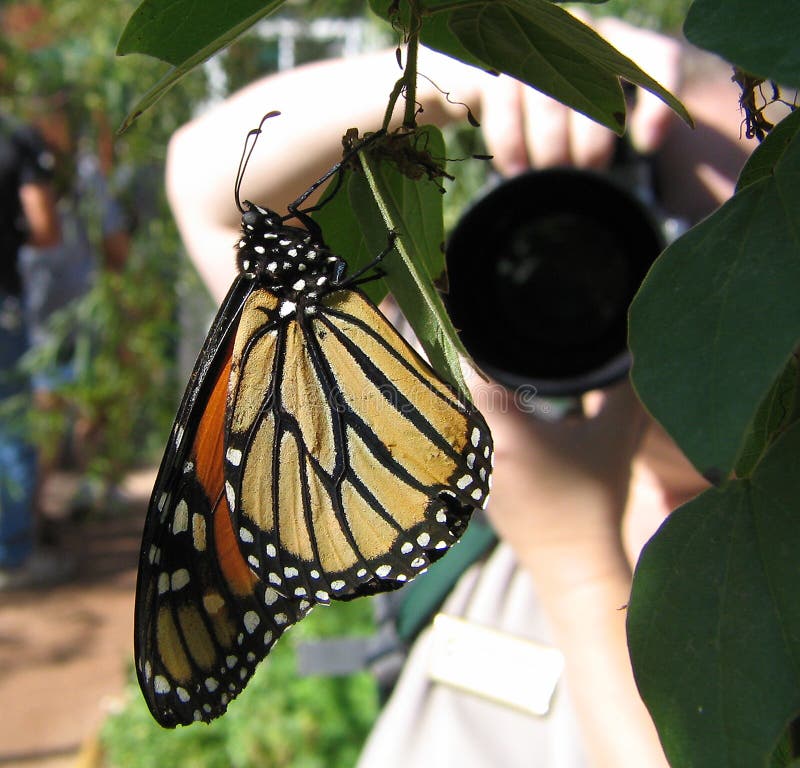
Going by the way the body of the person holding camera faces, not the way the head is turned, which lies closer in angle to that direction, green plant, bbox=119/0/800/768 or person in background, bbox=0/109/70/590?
the green plant

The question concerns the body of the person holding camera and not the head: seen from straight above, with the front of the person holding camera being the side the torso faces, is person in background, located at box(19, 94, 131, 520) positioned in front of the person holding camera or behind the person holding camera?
behind

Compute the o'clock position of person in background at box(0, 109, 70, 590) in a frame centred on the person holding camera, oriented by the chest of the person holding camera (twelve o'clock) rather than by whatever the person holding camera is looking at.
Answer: The person in background is roughly at 5 o'clock from the person holding camera.

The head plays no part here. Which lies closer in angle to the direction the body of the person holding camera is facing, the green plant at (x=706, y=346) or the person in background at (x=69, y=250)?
the green plant

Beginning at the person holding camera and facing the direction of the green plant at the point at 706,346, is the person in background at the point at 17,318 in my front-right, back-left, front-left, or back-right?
back-right

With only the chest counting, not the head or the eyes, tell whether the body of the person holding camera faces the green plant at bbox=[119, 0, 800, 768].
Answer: yes

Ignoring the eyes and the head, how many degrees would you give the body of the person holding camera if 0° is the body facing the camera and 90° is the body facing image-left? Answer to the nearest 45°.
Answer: approximately 0°
